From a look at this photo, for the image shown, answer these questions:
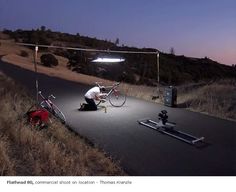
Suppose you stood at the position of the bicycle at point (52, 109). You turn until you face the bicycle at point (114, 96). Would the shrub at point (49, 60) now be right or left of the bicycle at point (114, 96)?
left

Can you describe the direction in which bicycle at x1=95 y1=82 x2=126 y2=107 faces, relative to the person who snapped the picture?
facing to the right of the viewer

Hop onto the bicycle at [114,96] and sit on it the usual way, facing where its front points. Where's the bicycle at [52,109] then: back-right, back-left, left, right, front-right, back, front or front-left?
back-right

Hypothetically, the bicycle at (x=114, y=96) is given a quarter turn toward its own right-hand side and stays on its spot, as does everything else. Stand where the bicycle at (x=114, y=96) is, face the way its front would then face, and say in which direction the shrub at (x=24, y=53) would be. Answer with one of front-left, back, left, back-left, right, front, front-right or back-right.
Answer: back-right

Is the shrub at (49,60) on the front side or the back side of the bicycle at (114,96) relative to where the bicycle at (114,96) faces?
on the back side
